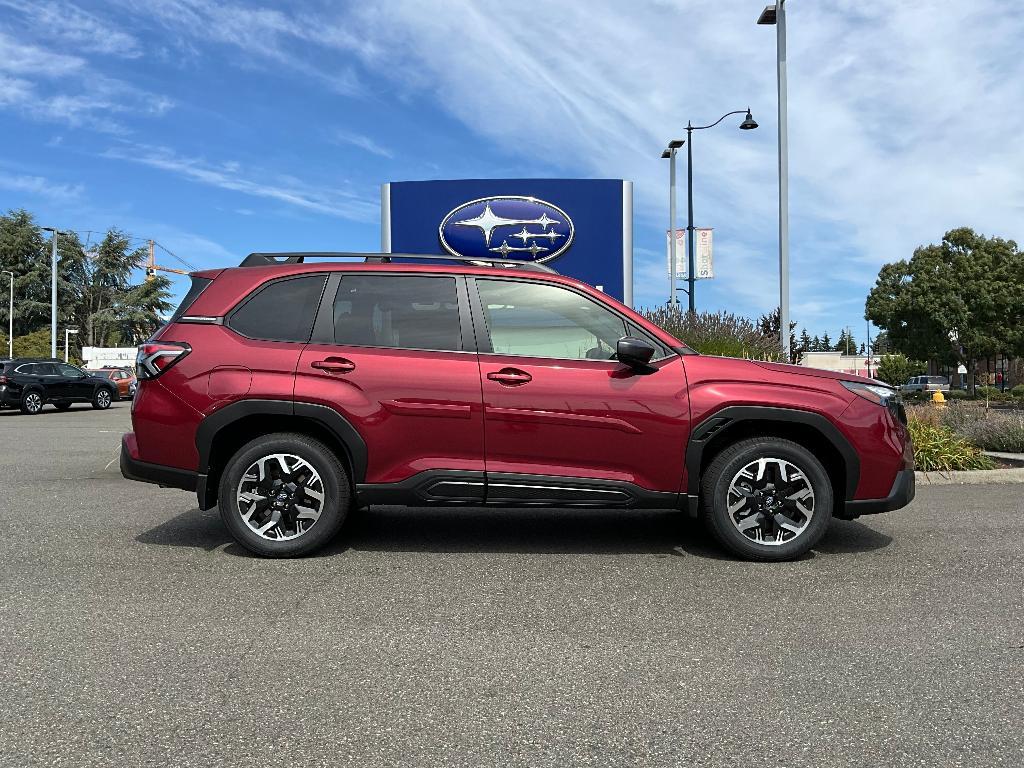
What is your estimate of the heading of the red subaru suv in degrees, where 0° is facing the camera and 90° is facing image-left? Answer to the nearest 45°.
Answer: approximately 270°

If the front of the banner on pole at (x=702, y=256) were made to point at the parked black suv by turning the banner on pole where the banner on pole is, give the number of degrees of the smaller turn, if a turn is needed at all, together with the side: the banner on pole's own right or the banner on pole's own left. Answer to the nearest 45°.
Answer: approximately 90° to the banner on pole's own right

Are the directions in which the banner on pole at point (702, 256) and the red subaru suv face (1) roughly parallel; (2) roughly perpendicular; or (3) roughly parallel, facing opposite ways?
roughly perpendicular

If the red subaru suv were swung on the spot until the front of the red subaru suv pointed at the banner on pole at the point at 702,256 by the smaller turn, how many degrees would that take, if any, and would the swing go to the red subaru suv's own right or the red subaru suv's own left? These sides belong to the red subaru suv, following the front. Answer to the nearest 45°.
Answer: approximately 90° to the red subaru suv's own left

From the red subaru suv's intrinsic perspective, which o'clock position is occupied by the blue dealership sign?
The blue dealership sign is roughly at 9 o'clock from the red subaru suv.

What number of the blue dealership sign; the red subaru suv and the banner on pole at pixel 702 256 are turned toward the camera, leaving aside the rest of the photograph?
2

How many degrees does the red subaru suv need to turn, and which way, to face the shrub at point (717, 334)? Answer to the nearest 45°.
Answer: approximately 45° to its left

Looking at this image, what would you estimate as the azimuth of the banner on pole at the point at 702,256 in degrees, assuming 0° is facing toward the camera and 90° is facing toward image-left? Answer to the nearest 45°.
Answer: approximately 0°

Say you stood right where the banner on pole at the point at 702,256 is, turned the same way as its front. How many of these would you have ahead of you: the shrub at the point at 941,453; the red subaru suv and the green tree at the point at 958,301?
2

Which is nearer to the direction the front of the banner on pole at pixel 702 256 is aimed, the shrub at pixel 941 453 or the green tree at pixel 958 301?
the shrub
